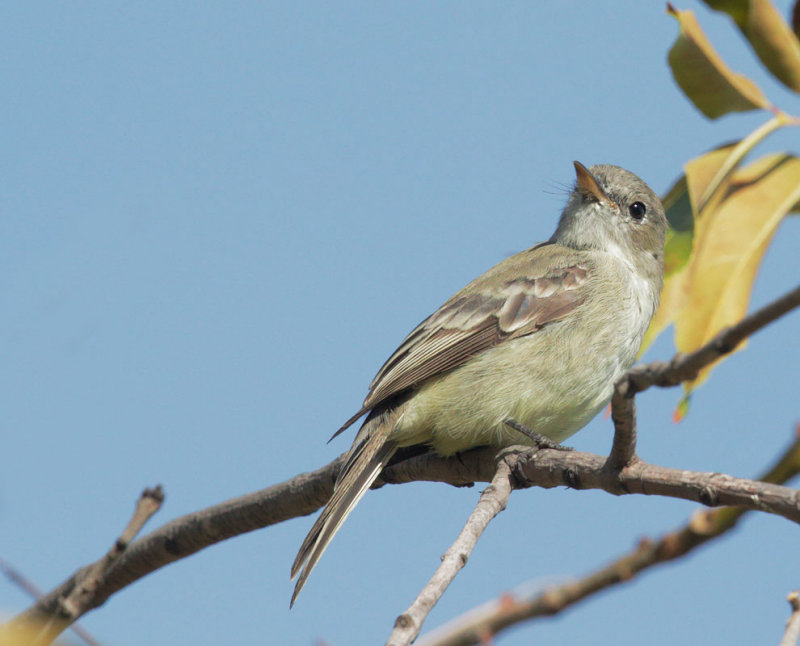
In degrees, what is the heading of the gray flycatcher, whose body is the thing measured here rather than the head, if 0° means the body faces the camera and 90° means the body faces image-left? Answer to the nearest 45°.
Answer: approximately 270°

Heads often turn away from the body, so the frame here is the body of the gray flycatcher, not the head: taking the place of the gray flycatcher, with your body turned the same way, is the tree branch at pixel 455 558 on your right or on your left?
on your right
